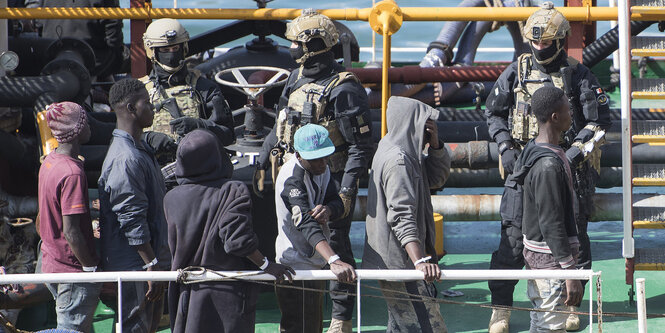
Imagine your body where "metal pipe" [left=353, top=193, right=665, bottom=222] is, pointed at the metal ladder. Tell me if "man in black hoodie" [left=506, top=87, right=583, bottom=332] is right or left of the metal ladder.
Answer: right

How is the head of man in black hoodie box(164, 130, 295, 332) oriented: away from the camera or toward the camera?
away from the camera

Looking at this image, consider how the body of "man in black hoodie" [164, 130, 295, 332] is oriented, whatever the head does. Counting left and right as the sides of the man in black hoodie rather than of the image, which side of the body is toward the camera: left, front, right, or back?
back

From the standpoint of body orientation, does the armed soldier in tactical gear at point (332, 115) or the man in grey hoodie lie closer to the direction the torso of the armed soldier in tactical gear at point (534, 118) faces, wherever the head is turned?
the man in grey hoodie
